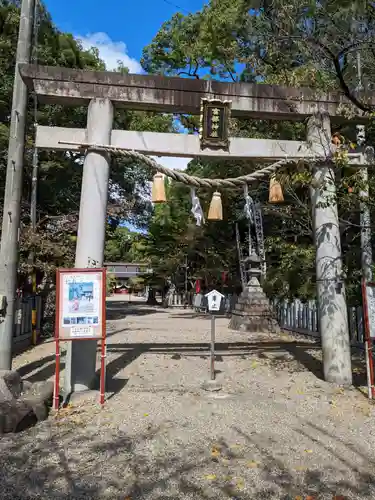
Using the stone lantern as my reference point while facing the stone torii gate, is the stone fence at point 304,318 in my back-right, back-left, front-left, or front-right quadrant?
front-left

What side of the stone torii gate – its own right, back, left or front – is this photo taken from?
front

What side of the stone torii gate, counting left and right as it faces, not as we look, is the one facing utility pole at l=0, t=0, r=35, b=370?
right

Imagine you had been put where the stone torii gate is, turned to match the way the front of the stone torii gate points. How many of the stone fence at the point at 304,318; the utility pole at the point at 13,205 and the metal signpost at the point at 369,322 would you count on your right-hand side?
1

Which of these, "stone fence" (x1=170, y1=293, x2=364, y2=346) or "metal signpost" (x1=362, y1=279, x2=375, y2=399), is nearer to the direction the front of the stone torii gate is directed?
the metal signpost

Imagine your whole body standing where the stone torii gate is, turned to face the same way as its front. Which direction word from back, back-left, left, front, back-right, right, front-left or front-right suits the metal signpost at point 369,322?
left

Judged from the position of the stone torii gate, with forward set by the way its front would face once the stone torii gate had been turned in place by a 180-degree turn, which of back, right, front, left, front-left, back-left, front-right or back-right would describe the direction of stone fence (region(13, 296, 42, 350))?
front-left

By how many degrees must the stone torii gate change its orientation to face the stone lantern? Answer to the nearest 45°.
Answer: approximately 180°

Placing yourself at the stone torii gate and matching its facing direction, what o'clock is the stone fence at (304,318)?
The stone fence is roughly at 7 o'clock from the stone torii gate.

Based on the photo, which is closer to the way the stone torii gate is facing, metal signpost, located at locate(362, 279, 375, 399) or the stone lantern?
the metal signpost
